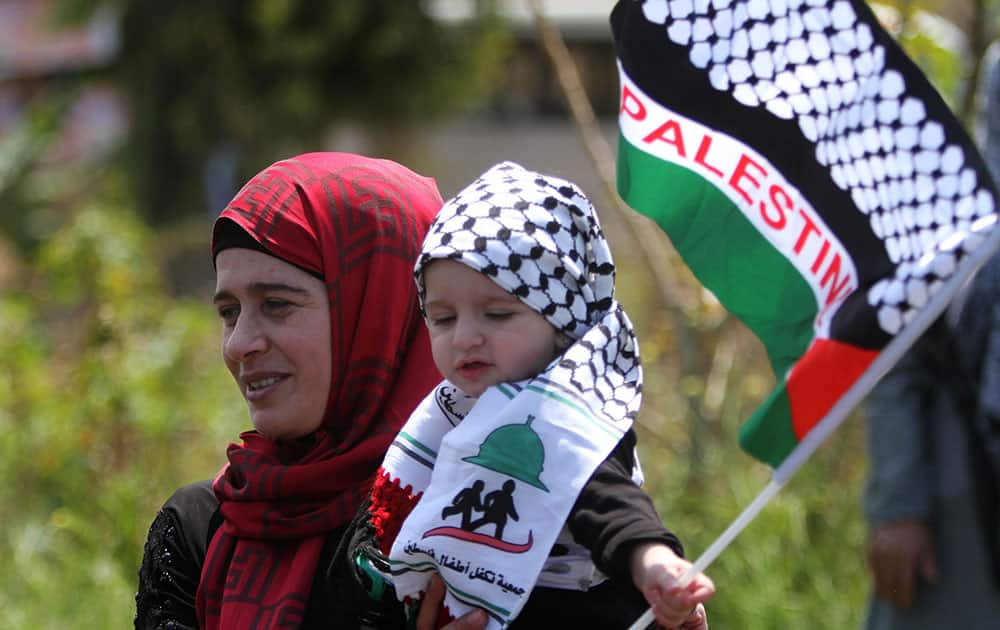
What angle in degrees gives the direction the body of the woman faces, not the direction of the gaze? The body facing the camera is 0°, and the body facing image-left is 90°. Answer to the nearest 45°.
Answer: approximately 45°

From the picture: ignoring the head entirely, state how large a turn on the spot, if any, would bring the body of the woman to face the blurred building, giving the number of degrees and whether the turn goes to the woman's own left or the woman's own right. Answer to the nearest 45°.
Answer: approximately 135° to the woman's own right

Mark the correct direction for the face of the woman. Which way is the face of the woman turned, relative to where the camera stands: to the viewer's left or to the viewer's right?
to the viewer's left

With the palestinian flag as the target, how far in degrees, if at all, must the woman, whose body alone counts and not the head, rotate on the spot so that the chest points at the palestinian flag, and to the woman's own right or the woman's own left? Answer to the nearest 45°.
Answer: approximately 135° to the woman's own left

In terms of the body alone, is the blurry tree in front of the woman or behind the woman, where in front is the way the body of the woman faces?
behind
